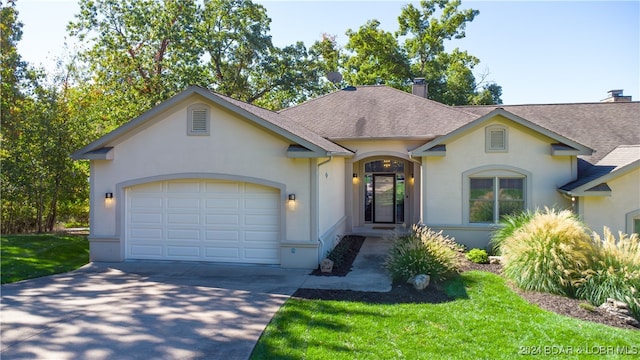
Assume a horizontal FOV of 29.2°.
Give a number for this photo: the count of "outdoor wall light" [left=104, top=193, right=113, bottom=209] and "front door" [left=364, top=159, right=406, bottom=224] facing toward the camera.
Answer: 2

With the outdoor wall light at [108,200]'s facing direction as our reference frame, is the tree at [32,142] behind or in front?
behind

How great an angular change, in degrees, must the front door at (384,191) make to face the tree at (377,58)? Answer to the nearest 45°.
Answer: approximately 180°

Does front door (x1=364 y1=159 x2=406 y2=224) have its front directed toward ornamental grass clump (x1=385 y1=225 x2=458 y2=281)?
yes

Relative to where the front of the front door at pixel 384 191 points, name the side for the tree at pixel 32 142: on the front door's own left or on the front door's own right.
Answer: on the front door's own right

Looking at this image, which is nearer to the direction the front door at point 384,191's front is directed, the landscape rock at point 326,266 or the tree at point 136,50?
the landscape rock

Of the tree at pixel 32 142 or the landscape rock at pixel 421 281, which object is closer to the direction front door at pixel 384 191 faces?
the landscape rock

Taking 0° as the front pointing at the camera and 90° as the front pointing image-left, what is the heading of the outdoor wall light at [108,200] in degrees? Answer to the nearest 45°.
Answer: approximately 0°

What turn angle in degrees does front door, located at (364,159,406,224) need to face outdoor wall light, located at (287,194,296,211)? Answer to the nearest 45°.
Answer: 0° — it already faces it

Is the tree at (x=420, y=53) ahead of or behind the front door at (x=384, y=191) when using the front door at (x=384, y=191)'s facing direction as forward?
behind
